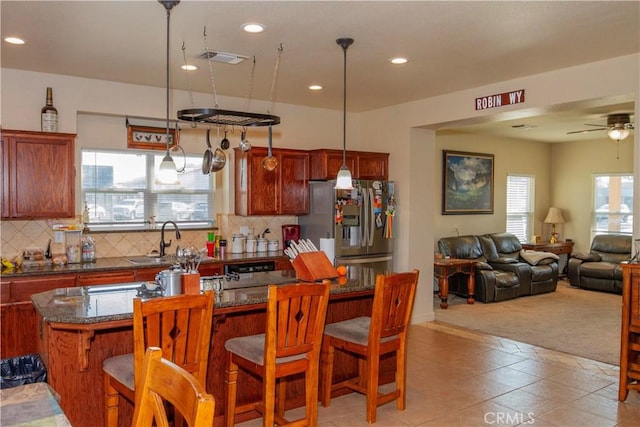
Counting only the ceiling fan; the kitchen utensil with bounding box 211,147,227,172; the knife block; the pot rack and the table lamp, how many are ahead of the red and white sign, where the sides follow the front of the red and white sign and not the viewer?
3

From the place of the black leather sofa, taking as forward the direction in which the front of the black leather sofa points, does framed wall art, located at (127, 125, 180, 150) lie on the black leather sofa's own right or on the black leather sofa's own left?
on the black leather sofa's own right

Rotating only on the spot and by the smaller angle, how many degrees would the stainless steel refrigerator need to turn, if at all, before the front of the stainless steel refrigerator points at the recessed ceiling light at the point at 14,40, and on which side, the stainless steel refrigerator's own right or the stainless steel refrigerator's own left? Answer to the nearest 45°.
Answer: approximately 90° to the stainless steel refrigerator's own right

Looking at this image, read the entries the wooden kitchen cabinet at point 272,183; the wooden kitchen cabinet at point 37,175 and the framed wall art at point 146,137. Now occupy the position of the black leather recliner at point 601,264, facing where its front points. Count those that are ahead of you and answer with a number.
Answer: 3

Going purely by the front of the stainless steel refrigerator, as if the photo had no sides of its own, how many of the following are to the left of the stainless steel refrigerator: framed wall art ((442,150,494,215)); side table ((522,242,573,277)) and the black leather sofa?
3

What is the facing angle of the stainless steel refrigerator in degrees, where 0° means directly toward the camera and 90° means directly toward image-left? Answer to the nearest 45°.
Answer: approximately 315°
